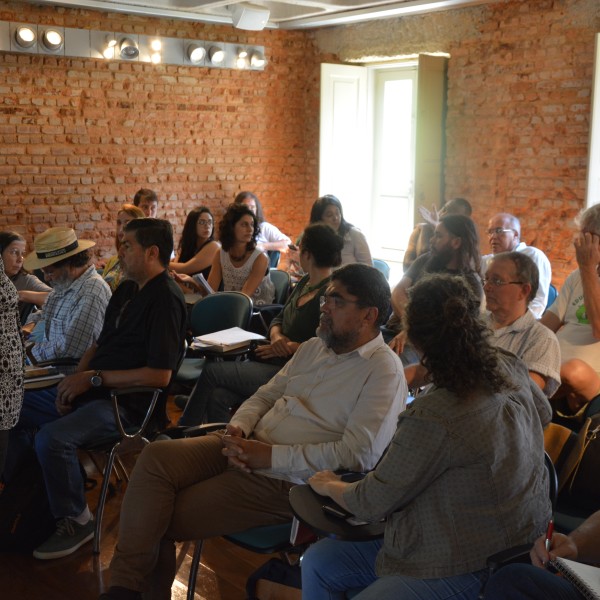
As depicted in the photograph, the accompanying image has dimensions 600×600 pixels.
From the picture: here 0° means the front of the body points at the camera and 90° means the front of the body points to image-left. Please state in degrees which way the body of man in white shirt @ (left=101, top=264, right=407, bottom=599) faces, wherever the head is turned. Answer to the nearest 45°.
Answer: approximately 45°

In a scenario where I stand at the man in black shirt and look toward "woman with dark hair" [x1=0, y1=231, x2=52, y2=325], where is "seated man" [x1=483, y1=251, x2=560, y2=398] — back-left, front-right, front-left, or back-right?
back-right

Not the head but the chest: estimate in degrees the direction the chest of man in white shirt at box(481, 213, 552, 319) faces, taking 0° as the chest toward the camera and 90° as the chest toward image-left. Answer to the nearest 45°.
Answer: approximately 45°

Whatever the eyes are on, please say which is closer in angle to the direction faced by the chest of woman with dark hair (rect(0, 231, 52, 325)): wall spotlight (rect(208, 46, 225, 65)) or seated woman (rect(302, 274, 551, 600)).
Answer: the seated woman

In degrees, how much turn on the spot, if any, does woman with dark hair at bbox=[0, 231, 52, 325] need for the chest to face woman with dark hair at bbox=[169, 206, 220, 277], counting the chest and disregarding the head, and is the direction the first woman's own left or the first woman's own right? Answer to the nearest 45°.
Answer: approximately 90° to the first woman's own left

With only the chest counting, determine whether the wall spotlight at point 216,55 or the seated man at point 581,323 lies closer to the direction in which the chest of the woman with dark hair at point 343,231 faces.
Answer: the seated man

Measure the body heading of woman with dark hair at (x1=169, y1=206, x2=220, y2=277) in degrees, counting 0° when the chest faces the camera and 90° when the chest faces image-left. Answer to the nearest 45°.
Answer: approximately 45°

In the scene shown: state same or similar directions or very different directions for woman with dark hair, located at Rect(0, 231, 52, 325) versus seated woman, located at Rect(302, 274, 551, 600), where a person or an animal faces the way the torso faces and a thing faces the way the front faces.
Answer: very different directions

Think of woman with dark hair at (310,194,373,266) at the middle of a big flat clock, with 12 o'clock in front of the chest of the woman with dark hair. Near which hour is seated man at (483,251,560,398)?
The seated man is roughly at 10 o'clock from the woman with dark hair.

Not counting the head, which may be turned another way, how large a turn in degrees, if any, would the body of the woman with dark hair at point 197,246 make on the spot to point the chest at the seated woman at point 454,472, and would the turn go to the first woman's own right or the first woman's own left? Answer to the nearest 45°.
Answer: approximately 45° to the first woman's own left

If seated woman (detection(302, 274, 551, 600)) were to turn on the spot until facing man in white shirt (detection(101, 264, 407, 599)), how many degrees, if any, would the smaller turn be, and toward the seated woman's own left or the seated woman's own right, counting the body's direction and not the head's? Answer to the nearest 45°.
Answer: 0° — they already face them
